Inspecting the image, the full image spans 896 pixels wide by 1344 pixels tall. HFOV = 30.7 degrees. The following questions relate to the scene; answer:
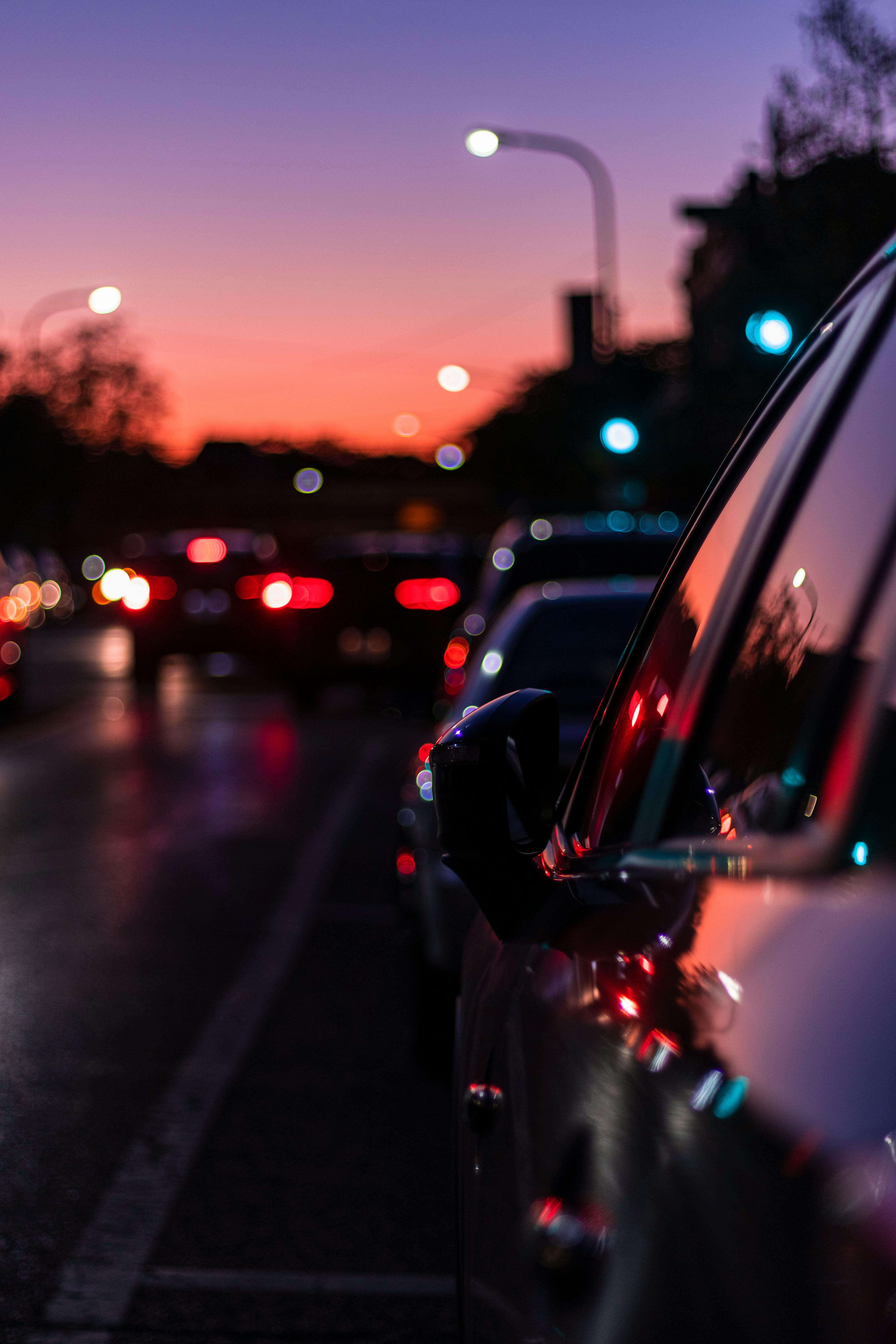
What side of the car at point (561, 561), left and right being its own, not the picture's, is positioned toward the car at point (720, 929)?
back

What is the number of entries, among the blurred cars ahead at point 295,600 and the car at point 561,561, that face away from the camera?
2

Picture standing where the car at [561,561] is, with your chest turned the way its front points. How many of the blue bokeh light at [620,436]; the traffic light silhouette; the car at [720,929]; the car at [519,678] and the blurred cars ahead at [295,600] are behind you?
2

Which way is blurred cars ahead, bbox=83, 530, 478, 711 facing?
away from the camera

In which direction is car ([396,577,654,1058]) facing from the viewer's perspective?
away from the camera

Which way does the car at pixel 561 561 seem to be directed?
away from the camera

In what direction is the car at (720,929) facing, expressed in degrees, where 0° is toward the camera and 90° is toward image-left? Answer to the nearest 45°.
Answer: approximately 135°

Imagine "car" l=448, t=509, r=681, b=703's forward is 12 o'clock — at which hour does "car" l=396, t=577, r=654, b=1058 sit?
"car" l=396, t=577, r=654, b=1058 is roughly at 6 o'clock from "car" l=448, t=509, r=681, b=703.

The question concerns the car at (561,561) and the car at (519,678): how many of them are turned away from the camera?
2

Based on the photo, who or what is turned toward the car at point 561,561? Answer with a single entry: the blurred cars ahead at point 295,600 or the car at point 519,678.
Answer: the car at point 519,678

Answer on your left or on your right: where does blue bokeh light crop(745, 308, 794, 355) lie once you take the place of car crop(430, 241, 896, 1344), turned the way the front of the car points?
on your right

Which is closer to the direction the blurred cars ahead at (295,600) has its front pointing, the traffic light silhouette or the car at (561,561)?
the traffic light silhouette
